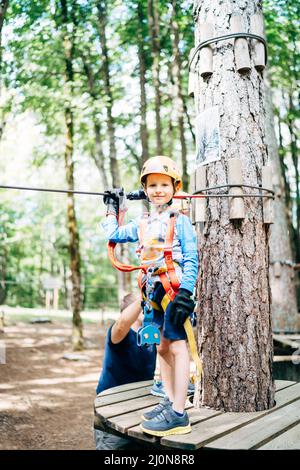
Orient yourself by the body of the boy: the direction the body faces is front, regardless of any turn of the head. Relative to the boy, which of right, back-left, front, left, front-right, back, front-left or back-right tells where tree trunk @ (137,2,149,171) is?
back-right

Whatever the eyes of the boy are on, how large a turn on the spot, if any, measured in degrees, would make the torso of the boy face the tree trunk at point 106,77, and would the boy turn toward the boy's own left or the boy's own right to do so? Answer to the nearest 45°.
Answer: approximately 135° to the boy's own right

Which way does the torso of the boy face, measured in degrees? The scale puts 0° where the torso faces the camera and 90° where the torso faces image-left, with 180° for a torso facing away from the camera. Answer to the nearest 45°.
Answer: approximately 45°

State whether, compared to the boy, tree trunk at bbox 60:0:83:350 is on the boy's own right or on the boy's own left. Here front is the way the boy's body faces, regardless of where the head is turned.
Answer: on the boy's own right
